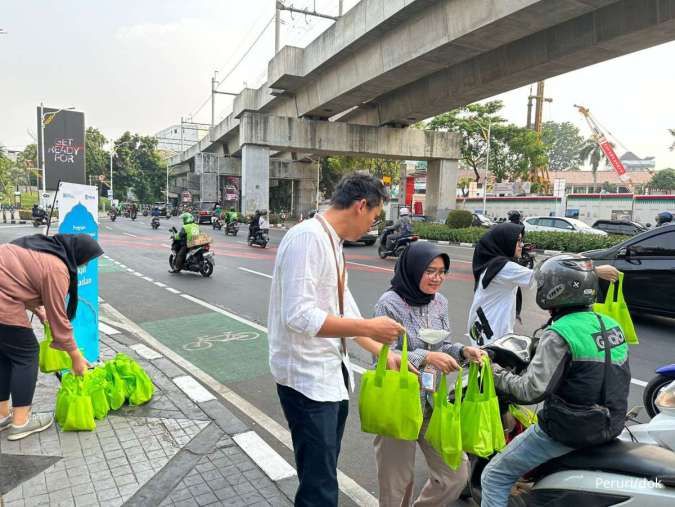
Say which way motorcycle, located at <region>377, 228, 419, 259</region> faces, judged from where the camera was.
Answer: facing to the left of the viewer

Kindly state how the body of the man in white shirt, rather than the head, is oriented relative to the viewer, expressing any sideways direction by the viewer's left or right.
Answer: facing to the right of the viewer

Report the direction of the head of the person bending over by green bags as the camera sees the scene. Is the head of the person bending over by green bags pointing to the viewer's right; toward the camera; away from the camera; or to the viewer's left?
to the viewer's right

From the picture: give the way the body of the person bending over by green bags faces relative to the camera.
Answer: to the viewer's right

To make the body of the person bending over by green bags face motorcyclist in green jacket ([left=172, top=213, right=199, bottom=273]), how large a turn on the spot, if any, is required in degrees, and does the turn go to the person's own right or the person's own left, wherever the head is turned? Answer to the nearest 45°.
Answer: approximately 90° to the person's own left

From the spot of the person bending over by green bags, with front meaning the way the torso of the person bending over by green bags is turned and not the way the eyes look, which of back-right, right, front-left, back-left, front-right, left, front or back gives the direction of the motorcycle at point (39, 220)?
left
